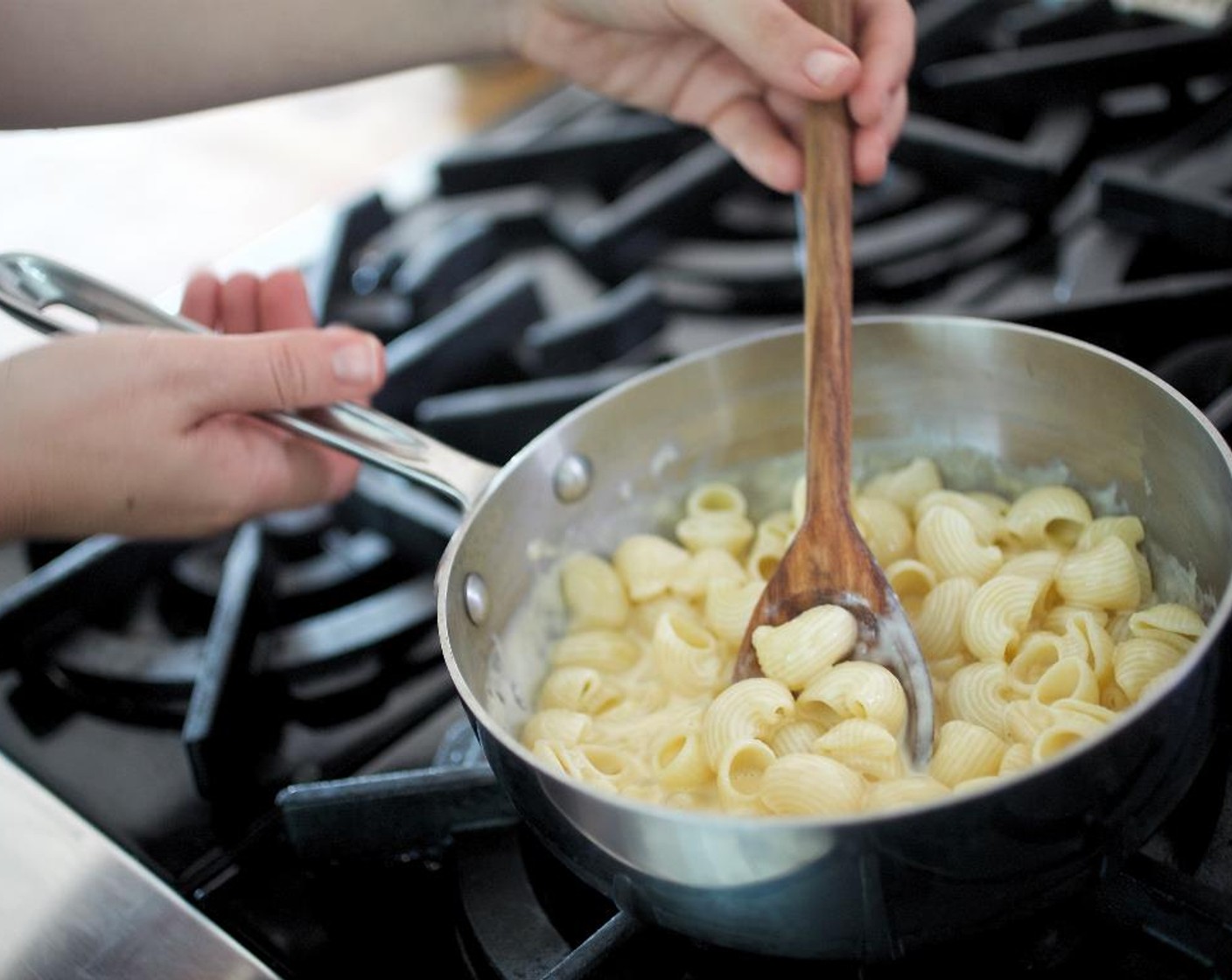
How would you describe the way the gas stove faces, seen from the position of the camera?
facing the viewer and to the left of the viewer
